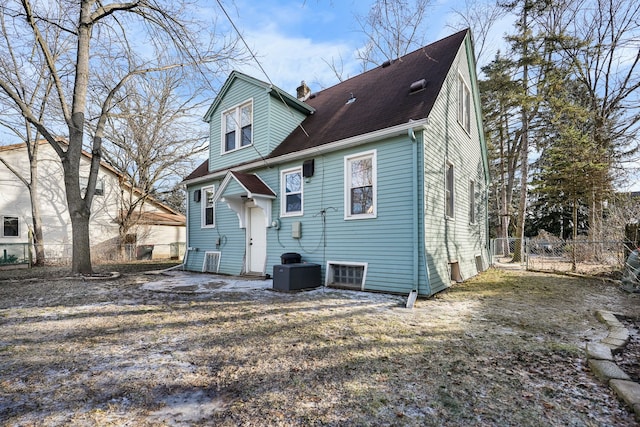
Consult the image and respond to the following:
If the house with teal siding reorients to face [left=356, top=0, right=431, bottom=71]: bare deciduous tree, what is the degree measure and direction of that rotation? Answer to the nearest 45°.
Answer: approximately 180°
